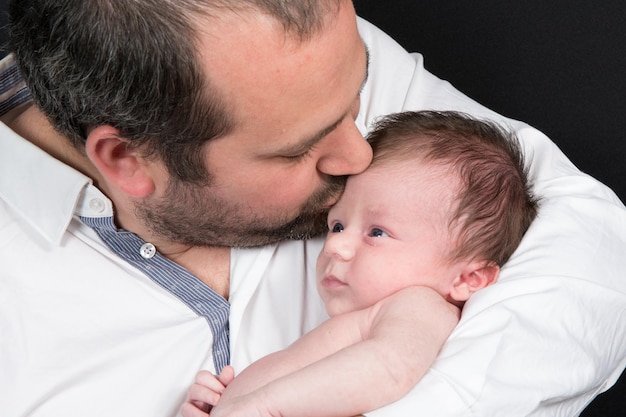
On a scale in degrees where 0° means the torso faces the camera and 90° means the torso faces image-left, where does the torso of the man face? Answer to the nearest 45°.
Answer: approximately 315°
